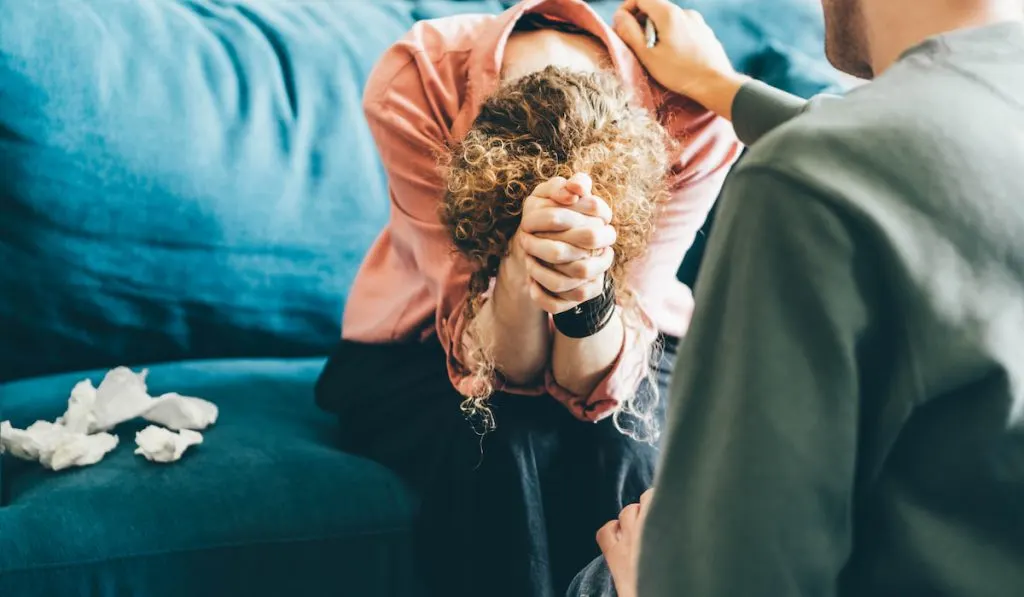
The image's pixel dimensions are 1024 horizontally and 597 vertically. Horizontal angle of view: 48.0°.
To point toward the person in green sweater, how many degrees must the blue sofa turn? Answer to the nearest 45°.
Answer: approximately 45° to its left

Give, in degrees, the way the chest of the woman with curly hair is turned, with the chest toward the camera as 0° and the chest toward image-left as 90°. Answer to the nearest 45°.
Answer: approximately 0°

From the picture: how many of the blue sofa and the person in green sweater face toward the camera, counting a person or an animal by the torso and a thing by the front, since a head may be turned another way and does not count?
1

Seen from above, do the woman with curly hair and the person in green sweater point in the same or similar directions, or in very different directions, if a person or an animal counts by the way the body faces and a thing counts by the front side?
very different directions

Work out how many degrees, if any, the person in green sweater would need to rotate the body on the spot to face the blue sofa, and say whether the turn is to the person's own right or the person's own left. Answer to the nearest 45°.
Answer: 0° — they already face it

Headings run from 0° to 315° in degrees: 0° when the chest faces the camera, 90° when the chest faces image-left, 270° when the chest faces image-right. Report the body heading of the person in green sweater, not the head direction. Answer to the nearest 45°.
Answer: approximately 135°
